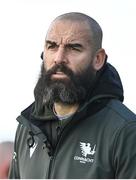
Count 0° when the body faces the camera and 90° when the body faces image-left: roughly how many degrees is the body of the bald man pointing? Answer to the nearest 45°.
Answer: approximately 45°
